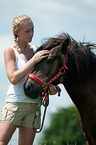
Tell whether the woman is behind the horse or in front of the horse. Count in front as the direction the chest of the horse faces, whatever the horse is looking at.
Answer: in front

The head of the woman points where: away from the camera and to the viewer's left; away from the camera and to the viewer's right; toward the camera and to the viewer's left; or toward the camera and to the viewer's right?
toward the camera and to the viewer's right

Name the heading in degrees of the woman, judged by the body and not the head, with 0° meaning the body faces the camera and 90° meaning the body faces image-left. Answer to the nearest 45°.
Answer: approximately 315°

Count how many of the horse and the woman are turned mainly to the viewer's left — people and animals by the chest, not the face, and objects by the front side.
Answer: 1

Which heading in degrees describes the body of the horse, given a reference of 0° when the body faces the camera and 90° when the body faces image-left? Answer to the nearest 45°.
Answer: approximately 90°
